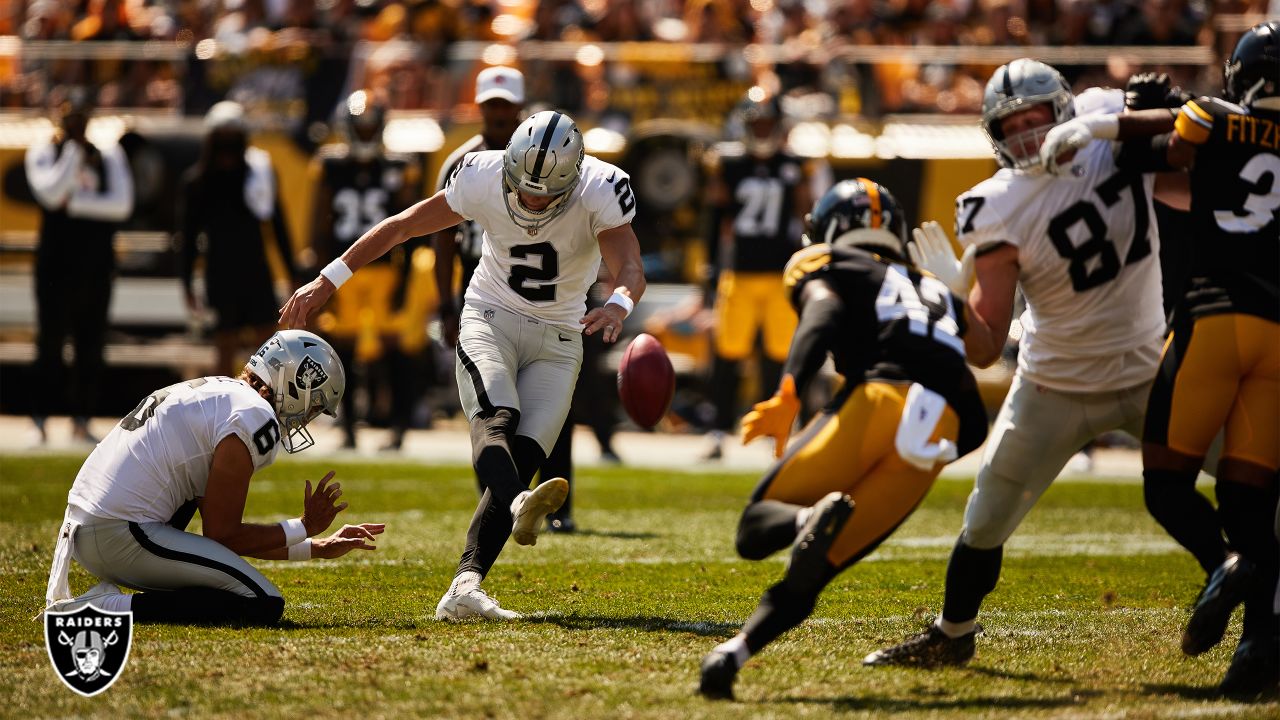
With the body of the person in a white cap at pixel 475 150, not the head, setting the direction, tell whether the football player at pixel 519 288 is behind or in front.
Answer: in front

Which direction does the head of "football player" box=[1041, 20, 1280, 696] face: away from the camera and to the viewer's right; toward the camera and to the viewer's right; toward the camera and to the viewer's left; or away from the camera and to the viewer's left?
away from the camera and to the viewer's left

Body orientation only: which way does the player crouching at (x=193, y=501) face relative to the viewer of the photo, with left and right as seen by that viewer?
facing to the right of the viewer

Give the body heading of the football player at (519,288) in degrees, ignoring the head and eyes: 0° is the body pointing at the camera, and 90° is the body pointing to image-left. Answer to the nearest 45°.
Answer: approximately 0°

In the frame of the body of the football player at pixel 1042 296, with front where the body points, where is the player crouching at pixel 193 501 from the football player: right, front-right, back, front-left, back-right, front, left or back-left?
front-right

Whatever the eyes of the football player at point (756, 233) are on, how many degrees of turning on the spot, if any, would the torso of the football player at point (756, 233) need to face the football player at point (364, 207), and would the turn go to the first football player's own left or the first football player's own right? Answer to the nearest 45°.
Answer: approximately 90° to the first football player's own right

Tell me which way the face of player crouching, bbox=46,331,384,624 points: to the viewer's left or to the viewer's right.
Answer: to the viewer's right

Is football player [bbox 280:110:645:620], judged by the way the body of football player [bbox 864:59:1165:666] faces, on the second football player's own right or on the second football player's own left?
on the second football player's own right

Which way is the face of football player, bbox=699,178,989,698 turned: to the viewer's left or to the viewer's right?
to the viewer's left

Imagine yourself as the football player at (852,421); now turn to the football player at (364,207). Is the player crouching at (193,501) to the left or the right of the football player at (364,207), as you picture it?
left

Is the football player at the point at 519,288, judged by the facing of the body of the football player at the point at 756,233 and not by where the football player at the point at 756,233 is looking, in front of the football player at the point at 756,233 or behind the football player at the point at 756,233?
in front

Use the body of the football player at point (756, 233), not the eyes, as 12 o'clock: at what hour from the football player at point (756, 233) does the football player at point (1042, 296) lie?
the football player at point (1042, 296) is roughly at 12 o'clock from the football player at point (756, 233).
